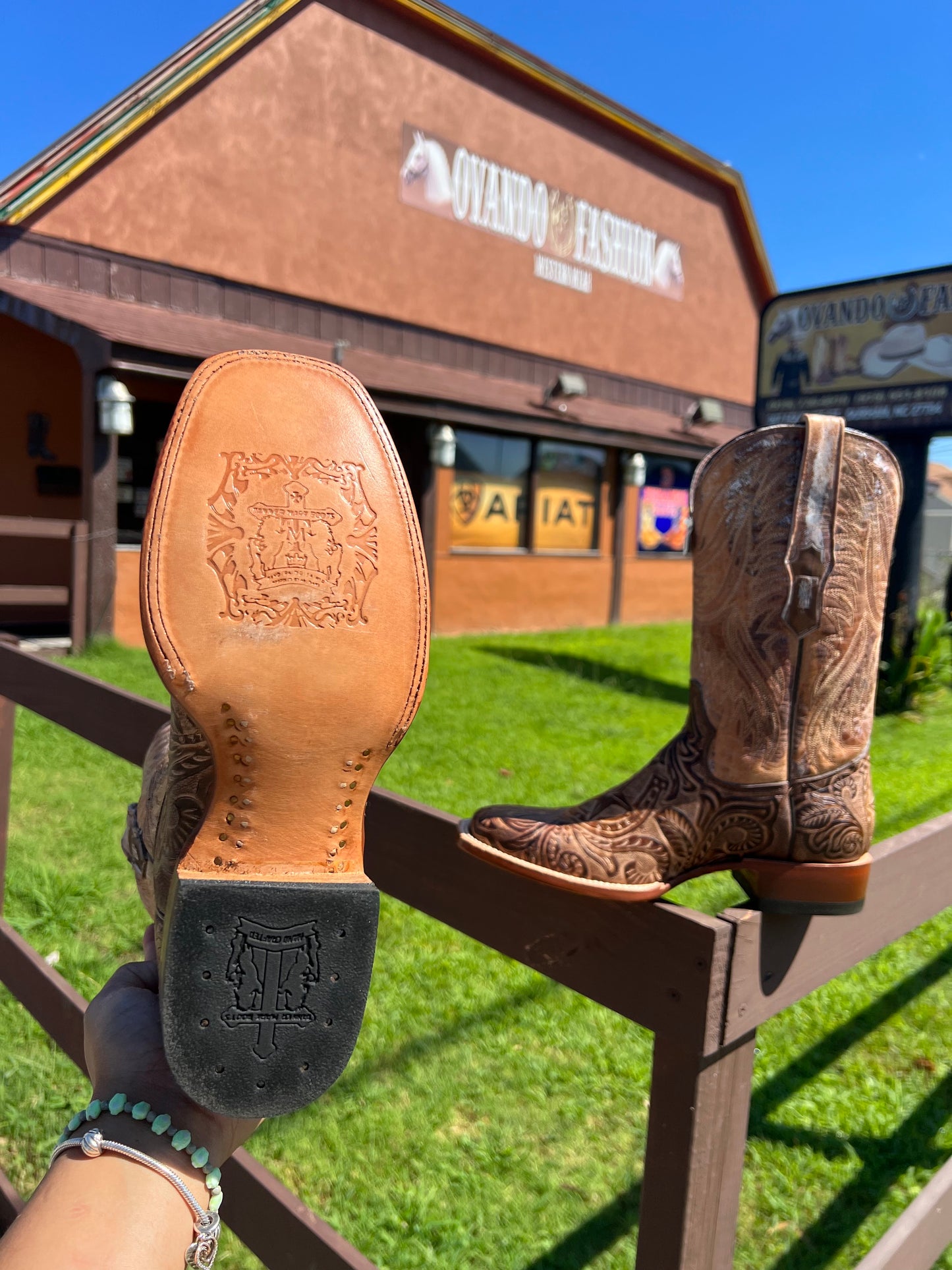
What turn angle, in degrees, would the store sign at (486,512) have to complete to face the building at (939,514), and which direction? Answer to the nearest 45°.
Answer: approximately 135° to its left

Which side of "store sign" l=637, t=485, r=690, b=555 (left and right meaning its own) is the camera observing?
front

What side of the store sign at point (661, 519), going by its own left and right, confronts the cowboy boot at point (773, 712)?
front

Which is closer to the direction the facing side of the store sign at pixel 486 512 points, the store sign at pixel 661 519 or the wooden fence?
the wooden fence

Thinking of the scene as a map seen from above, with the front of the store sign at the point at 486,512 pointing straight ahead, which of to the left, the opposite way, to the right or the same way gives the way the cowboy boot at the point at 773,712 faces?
to the right

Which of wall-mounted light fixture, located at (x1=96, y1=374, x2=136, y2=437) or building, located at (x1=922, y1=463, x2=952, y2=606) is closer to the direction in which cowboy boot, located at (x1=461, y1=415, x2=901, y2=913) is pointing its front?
the wall-mounted light fixture

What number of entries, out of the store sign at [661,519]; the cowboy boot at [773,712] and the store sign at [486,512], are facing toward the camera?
2

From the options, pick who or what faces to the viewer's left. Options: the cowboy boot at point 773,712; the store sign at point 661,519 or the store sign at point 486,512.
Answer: the cowboy boot

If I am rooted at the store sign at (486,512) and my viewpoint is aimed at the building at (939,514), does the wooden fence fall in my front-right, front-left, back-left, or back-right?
back-right

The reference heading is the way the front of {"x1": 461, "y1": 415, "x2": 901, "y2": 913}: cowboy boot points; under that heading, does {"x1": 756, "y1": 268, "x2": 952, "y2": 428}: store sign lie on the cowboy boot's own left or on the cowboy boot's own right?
on the cowboy boot's own right

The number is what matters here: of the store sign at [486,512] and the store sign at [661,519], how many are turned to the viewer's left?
0

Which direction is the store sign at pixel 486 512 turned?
toward the camera

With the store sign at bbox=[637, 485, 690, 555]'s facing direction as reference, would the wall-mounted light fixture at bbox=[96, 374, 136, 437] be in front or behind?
in front

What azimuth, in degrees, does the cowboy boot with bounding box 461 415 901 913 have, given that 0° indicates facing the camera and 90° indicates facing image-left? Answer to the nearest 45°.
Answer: approximately 90°

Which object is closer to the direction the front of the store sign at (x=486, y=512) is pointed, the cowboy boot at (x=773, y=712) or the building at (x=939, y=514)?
the cowboy boot

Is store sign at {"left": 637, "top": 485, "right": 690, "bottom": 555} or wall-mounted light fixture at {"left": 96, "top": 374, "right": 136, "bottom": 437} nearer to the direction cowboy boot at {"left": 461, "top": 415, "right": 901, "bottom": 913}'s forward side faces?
the wall-mounted light fixture
